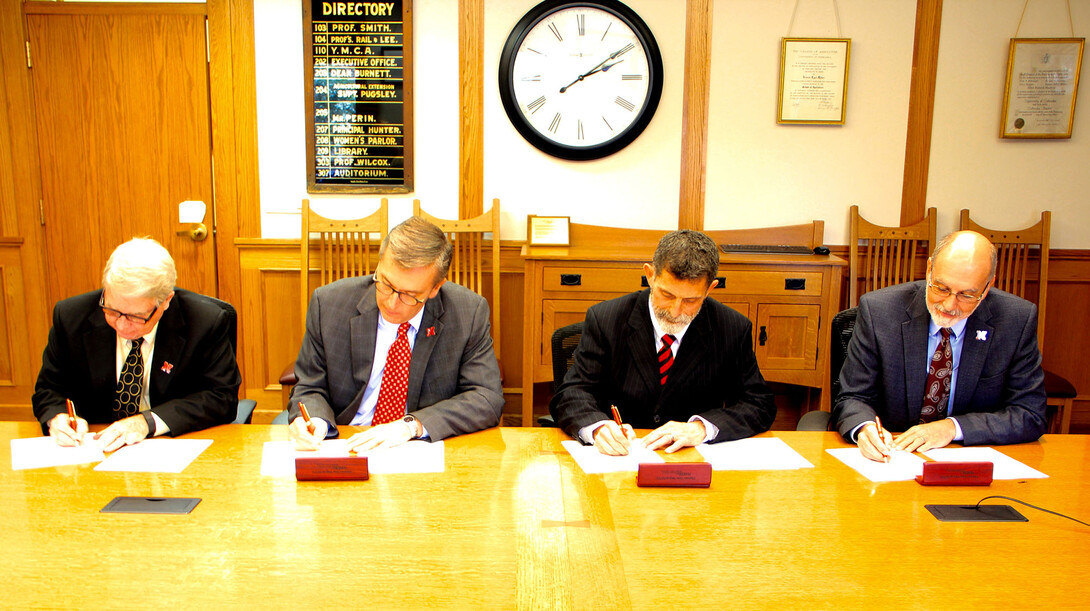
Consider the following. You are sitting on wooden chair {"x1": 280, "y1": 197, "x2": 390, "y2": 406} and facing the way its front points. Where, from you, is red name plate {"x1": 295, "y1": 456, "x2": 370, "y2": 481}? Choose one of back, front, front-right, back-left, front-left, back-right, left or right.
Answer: front

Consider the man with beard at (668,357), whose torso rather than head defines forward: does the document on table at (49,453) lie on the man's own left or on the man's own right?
on the man's own right

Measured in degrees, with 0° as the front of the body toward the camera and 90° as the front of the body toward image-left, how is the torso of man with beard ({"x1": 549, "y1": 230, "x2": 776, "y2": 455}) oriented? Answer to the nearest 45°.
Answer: approximately 0°

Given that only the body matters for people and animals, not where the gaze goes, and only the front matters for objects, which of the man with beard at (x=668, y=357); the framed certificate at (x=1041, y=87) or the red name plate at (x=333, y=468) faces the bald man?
the framed certificate

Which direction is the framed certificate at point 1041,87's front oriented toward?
toward the camera

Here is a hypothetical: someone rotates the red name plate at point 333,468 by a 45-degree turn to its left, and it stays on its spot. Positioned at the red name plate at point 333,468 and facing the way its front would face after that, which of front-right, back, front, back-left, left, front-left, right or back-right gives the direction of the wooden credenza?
left

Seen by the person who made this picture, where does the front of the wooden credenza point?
facing the viewer

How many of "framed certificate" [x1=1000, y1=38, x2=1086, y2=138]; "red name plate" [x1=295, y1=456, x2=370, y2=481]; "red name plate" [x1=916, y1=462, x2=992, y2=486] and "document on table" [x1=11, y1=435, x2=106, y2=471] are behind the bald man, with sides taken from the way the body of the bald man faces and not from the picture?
1

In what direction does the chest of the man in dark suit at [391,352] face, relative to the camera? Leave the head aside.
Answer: toward the camera

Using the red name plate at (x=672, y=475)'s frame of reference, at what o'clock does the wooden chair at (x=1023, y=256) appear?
The wooden chair is roughly at 7 o'clock from the red name plate.
